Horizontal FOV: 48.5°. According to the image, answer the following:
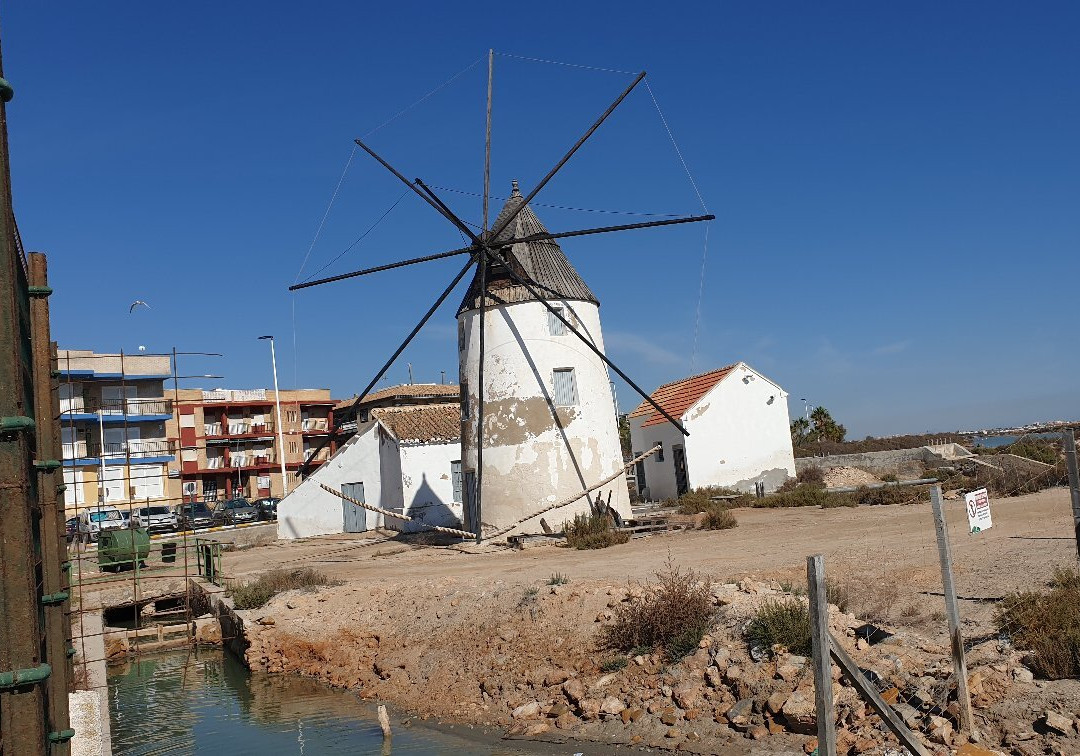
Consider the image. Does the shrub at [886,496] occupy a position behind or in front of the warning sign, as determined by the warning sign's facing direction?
behind

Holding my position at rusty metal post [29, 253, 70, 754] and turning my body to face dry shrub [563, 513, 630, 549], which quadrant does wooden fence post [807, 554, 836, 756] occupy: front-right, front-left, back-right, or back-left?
front-right

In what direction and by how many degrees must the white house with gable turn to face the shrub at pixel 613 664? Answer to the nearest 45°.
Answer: approximately 45° to its left

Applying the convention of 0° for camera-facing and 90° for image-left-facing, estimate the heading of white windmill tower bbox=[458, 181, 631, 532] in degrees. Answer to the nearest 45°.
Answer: approximately 45°

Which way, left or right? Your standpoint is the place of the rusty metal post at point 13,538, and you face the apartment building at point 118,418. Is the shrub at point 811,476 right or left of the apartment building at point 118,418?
right

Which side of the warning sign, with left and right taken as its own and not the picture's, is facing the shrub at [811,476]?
back

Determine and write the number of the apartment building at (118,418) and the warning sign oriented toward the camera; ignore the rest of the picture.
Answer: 2

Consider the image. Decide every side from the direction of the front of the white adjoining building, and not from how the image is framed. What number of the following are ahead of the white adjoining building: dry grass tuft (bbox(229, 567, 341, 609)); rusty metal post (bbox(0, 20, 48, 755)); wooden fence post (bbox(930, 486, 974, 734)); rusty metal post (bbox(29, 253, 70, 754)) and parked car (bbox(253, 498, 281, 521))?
4

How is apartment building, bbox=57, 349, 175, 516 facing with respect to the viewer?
toward the camera

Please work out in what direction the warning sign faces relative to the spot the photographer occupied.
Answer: facing the viewer

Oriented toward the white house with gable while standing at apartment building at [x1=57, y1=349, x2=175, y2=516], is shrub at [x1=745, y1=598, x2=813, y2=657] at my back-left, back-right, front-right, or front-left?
front-right

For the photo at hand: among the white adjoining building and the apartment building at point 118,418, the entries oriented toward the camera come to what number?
2

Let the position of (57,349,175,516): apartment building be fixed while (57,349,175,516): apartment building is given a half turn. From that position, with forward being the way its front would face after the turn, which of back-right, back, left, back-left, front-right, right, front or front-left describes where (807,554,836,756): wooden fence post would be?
back

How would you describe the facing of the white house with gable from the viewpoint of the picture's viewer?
facing the viewer and to the left of the viewer

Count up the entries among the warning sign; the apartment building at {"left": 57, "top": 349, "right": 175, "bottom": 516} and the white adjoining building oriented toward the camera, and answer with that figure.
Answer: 3

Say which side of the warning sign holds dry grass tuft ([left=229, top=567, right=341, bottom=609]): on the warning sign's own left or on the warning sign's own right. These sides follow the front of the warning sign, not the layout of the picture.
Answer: on the warning sign's own right

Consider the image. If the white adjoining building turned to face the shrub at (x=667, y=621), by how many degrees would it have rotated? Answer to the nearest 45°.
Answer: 0° — it already faces it
